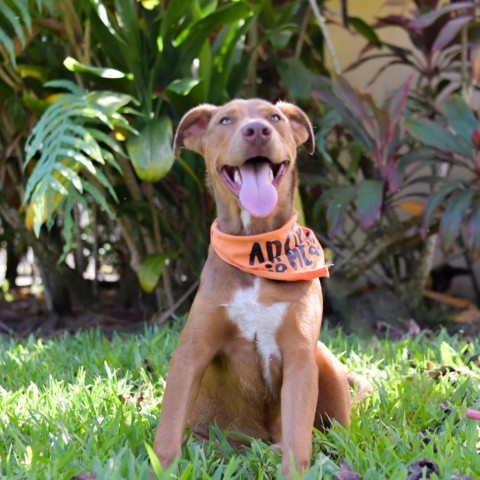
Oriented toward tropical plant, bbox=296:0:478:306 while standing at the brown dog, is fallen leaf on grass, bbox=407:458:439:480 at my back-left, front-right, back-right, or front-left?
back-right

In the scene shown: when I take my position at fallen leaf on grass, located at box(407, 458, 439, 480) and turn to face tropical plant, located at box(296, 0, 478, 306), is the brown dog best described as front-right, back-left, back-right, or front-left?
front-left

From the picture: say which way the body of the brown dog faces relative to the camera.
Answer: toward the camera

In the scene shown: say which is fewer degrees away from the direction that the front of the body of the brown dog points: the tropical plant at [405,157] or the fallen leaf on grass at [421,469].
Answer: the fallen leaf on grass

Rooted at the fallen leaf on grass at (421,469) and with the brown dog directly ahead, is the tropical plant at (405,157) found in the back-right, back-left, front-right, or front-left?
front-right

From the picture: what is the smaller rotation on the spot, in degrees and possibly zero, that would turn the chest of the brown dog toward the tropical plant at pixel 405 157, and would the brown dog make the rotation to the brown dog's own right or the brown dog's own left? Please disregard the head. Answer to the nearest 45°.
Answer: approximately 135° to the brown dog's own left

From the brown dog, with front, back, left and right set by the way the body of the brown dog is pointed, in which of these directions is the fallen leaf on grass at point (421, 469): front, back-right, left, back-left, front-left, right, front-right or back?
front-left
